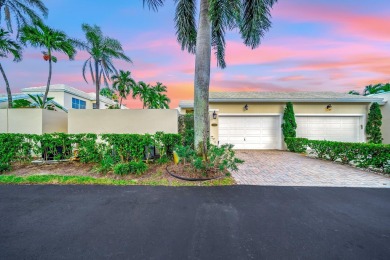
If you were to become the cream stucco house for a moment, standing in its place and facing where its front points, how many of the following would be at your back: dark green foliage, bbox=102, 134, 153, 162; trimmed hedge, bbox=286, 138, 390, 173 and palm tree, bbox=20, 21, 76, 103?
0

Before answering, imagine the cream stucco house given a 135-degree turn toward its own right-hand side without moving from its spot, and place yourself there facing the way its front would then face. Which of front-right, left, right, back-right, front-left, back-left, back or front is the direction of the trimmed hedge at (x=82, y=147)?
left

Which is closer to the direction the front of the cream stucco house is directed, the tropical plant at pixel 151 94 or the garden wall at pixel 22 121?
the garden wall

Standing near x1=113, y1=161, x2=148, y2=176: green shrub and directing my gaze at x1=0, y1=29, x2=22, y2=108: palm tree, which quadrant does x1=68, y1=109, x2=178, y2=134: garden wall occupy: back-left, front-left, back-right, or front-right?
front-right

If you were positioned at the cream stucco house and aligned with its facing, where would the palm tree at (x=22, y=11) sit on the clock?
The palm tree is roughly at 2 o'clock from the cream stucco house.

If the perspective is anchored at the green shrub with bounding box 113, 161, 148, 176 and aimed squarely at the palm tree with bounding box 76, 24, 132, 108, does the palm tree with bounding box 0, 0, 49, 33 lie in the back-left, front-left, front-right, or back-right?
front-left

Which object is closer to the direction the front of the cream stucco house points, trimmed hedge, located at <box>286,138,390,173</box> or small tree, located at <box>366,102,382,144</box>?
the trimmed hedge

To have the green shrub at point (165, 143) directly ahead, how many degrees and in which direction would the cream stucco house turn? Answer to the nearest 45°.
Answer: approximately 45° to its right

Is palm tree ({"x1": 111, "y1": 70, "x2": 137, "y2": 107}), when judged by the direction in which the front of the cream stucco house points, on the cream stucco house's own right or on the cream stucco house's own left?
on the cream stucco house's own right

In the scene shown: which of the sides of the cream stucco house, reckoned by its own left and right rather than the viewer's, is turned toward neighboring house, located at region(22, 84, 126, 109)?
right

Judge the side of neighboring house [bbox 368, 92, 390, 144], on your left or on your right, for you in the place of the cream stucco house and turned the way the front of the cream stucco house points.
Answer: on your left

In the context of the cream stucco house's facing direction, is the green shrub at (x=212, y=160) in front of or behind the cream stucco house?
in front

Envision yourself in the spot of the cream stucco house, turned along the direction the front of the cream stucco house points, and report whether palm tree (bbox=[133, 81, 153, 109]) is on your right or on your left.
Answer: on your right

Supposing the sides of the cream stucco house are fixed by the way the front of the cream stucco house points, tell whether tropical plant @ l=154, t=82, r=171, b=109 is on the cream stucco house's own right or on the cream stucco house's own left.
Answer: on the cream stucco house's own right

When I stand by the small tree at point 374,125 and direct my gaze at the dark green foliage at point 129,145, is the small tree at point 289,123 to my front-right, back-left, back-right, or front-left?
front-right

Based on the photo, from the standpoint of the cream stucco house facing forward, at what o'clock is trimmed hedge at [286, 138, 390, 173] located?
The trimmed hedge is roughly at 11 o'clock from the cream stucco house.

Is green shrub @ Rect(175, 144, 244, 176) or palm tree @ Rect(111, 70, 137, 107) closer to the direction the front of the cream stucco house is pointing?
the green shrub

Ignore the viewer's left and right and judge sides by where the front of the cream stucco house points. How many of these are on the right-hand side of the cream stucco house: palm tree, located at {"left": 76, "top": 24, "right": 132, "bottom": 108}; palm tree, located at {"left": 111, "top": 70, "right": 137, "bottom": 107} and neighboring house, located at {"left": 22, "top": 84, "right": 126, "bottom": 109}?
3

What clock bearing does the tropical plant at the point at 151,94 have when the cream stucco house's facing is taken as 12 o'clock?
The tropical plant is roughly at 4 o'clock from the cream stucco house.

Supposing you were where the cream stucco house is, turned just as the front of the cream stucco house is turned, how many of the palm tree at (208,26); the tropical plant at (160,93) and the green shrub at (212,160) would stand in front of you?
2

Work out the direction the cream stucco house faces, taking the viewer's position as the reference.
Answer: facing the viewer
